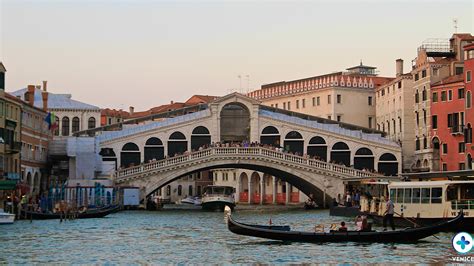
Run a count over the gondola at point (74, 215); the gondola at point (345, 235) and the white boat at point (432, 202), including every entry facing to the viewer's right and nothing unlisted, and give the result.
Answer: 1

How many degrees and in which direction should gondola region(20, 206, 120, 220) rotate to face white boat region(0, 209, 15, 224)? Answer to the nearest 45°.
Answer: approximately 45° to its left

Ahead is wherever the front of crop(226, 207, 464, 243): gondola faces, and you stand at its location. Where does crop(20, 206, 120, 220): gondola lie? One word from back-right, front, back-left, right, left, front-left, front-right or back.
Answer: front-right

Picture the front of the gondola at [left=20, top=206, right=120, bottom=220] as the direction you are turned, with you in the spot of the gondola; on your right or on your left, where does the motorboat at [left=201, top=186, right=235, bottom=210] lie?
on your right

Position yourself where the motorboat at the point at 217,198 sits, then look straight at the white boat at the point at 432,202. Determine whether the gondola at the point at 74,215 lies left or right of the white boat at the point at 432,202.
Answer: right

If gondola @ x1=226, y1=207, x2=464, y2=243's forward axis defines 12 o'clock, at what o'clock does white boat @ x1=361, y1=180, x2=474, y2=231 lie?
The white boat is roughly at 4 o'clock from the gondola.

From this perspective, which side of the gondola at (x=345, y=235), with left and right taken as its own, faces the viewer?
left

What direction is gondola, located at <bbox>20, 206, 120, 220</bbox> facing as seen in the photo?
to the viewer's left
